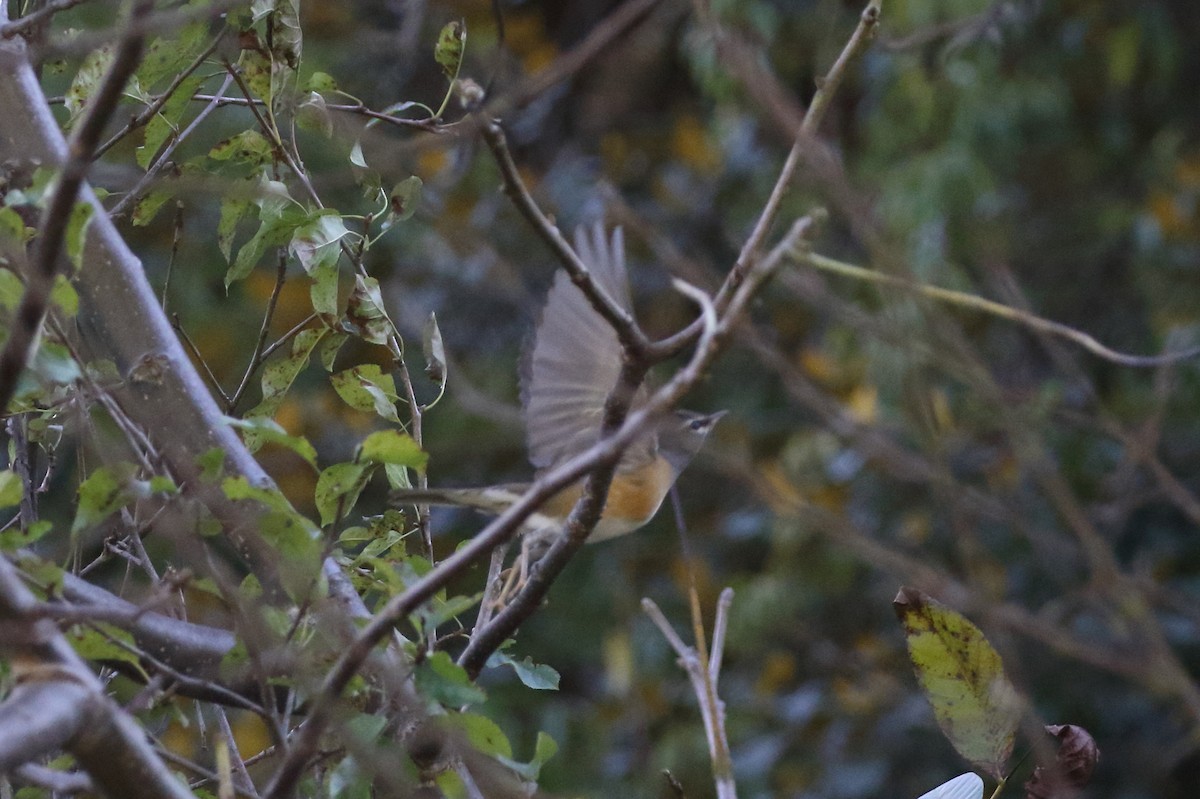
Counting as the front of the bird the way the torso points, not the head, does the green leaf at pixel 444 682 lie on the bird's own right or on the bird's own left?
on the bird's own right

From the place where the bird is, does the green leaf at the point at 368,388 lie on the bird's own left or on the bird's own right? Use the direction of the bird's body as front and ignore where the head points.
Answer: on the bird's own right

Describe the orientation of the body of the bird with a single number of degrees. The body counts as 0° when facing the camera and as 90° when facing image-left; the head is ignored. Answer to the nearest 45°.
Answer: approximately 270°

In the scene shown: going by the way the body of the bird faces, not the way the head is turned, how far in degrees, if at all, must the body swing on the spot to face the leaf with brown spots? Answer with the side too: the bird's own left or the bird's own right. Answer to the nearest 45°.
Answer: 0° — it already faces it

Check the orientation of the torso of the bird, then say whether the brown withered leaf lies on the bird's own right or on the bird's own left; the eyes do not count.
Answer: on the bird's own right

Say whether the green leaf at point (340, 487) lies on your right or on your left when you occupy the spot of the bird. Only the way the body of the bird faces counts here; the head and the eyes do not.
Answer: on your right
